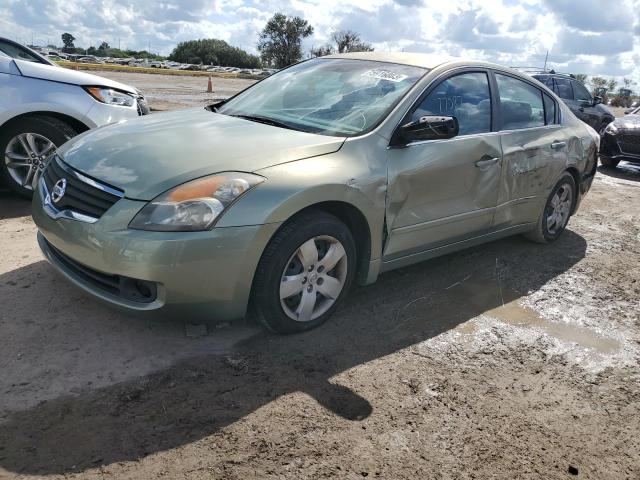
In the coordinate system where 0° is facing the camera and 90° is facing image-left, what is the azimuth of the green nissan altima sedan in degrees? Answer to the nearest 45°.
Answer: approximately 45°

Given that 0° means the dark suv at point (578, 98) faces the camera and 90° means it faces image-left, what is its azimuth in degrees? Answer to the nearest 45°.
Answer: approximately 315°

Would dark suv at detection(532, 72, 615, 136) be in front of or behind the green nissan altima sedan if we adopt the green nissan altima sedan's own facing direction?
behind
